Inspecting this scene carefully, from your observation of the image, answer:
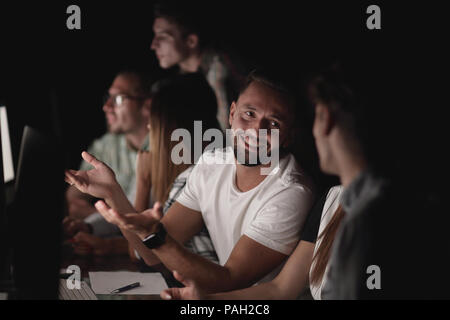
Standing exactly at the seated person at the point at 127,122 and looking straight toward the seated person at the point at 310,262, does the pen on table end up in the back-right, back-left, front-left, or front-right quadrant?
front-right

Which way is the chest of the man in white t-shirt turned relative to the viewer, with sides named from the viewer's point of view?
facing the viewer and to the left of the viewer

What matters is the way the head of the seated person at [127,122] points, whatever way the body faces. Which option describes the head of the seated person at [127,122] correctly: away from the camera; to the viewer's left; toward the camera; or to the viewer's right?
to the viewer's left

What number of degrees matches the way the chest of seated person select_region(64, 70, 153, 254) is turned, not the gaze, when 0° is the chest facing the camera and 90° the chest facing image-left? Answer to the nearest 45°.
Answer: approximately 45°

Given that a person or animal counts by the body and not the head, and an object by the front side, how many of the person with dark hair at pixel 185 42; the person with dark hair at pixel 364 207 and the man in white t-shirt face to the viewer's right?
0

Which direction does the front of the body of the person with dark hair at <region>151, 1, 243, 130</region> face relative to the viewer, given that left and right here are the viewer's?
facing to the left of the viewer

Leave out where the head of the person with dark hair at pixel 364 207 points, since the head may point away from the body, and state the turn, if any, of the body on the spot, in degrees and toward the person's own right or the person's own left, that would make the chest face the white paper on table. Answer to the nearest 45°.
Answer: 0° — they already face it

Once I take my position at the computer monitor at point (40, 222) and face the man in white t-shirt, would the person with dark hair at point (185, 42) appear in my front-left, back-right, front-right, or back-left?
front-left

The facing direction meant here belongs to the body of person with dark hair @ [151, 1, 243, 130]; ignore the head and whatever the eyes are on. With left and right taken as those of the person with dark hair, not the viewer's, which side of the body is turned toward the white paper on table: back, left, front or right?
left

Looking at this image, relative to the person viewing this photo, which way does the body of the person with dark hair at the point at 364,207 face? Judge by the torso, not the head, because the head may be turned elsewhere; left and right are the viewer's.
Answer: facing away from the viewer and to the left of the viewer

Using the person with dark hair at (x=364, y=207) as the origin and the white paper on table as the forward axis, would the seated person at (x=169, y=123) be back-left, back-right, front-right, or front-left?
front-right
